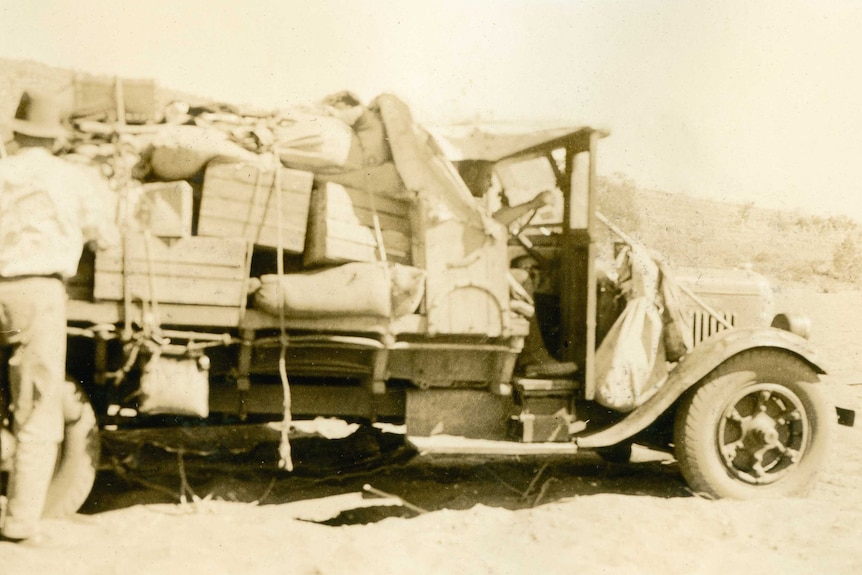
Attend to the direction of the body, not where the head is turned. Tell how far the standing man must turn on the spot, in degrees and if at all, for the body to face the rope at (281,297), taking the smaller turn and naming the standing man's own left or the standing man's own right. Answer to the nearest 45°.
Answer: approximately 90° to the standing man's own right

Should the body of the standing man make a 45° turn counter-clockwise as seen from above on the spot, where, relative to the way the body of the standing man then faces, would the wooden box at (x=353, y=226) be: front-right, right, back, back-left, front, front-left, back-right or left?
back-right

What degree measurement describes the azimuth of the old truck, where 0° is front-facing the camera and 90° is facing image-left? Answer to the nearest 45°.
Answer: approximately 270°

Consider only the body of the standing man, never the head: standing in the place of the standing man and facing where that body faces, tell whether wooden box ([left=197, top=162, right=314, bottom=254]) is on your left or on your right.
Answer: on your right

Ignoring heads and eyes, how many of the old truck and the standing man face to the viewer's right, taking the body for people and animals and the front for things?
1

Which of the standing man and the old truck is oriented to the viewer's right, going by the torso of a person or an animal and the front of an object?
the old truck

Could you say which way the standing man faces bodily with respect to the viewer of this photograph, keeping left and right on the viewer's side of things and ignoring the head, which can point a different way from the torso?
facing away from the viewer

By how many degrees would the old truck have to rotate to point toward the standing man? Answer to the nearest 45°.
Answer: approximately 135° to its right
